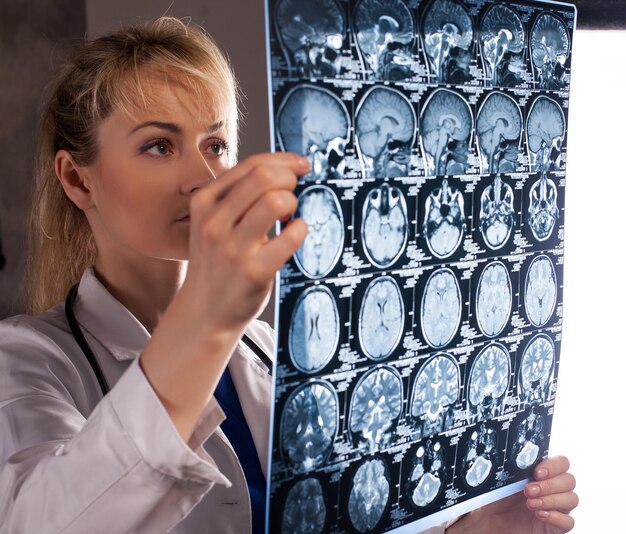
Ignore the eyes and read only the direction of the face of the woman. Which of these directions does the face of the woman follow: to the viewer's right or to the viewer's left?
to the viewer's right

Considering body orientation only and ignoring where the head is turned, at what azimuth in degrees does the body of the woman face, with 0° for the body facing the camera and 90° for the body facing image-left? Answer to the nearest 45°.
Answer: approximately 315°
